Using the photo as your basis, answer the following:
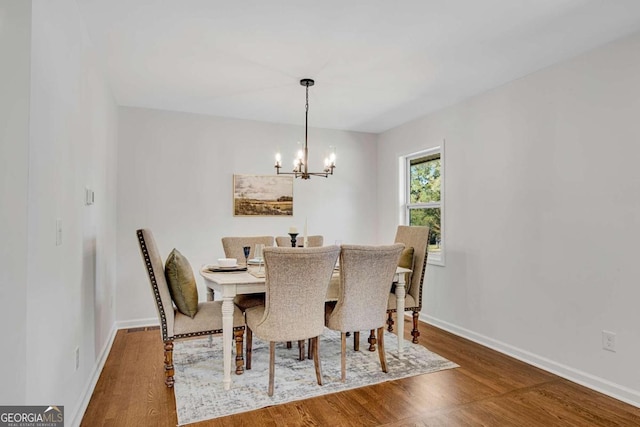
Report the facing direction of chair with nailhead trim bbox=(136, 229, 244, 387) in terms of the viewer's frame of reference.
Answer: facing to the right of the viewer

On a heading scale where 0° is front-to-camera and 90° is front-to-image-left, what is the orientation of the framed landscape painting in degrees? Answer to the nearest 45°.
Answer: approximately 0°

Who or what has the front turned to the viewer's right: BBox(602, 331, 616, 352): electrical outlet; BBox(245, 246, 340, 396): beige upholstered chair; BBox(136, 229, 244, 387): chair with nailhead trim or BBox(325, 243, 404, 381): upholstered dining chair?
the chair with nailhead trim

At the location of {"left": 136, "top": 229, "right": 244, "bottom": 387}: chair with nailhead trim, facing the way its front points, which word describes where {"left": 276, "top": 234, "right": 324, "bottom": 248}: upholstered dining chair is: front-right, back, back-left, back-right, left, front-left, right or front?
front-left

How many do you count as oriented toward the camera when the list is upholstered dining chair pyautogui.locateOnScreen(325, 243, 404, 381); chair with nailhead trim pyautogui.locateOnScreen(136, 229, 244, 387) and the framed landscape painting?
1

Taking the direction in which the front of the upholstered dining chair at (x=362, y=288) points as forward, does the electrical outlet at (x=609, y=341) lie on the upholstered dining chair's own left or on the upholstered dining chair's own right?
on the upholstered dining chair's own right

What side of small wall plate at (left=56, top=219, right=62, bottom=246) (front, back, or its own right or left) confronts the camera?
right

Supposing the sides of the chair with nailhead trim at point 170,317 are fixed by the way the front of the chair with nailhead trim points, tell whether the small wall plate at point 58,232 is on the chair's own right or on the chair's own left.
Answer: on the chair's own right

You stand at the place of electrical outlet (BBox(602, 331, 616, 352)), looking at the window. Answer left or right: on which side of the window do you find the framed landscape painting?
left

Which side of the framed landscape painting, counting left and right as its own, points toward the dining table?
front

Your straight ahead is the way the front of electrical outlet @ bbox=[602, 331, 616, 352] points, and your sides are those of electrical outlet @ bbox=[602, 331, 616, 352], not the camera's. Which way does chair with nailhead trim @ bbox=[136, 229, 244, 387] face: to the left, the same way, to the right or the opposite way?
the opposite way

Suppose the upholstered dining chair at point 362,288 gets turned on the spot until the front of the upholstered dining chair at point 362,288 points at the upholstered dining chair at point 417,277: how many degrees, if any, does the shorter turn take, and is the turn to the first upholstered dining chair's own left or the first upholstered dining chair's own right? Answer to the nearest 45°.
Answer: approximately 90° to the first upholstered dining chair's own right

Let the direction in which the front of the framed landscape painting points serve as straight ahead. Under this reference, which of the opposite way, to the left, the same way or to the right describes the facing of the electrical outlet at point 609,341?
to the right

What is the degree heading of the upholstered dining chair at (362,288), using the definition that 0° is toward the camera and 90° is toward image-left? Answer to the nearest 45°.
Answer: approximately 135°
